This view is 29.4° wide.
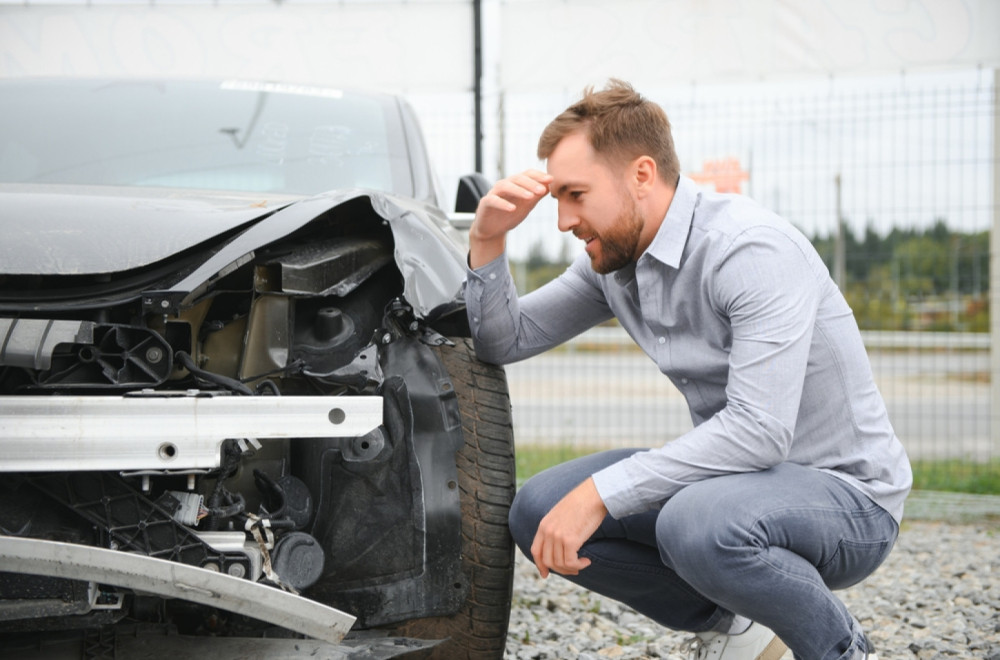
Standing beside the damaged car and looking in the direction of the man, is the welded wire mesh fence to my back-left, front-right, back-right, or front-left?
front-left

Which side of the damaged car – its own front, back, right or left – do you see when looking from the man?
left

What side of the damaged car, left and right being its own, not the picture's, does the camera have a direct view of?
front

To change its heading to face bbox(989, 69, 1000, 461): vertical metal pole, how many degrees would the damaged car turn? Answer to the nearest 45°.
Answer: approximately 135° to its left

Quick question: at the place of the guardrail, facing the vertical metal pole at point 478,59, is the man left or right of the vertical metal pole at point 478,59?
left
